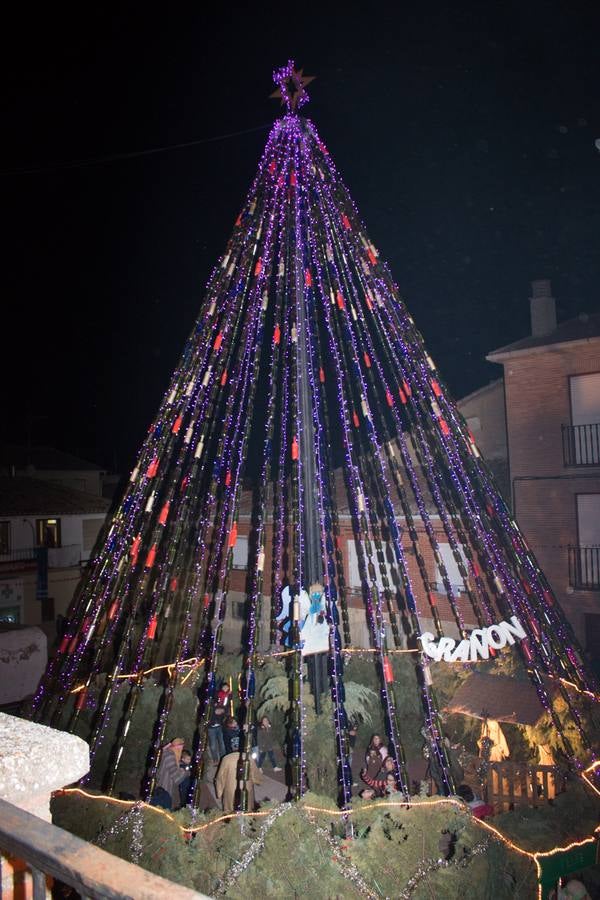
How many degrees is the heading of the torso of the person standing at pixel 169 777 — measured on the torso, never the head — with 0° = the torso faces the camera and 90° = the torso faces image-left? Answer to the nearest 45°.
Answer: approximately 270°

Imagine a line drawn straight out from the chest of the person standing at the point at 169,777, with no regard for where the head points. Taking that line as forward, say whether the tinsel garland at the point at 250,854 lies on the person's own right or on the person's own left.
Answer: on the person's own right

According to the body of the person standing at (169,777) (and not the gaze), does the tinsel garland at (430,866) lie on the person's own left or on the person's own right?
on the person's own right

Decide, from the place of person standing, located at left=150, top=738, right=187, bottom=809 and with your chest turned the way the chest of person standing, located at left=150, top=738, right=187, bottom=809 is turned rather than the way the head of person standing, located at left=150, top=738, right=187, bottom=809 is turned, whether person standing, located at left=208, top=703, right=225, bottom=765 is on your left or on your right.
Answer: on your left

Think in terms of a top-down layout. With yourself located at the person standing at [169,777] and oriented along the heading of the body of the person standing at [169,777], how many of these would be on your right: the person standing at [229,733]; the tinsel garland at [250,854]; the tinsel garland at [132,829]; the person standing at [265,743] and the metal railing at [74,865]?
3
